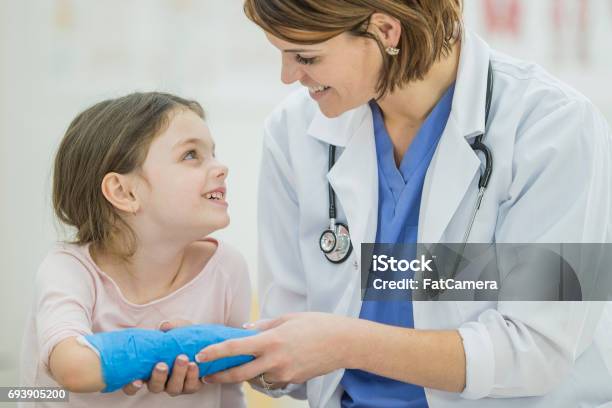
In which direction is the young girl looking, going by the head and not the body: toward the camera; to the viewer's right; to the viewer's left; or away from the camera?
to the viewer's right

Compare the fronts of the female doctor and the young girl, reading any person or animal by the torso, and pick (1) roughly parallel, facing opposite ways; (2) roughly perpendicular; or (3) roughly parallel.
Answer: roughly perpendicular

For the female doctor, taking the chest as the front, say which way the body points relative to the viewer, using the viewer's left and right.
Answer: facing the viewer and to the left of the viewer

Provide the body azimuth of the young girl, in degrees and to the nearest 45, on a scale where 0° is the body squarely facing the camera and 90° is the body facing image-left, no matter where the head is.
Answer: approximately 315°

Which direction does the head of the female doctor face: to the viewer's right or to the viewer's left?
to the viewer's left

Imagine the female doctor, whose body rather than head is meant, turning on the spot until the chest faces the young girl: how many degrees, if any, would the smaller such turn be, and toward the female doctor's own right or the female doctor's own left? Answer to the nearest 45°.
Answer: approximately 45° to the female doctor's own right

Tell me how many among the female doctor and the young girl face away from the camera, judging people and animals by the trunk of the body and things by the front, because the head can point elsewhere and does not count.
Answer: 0
